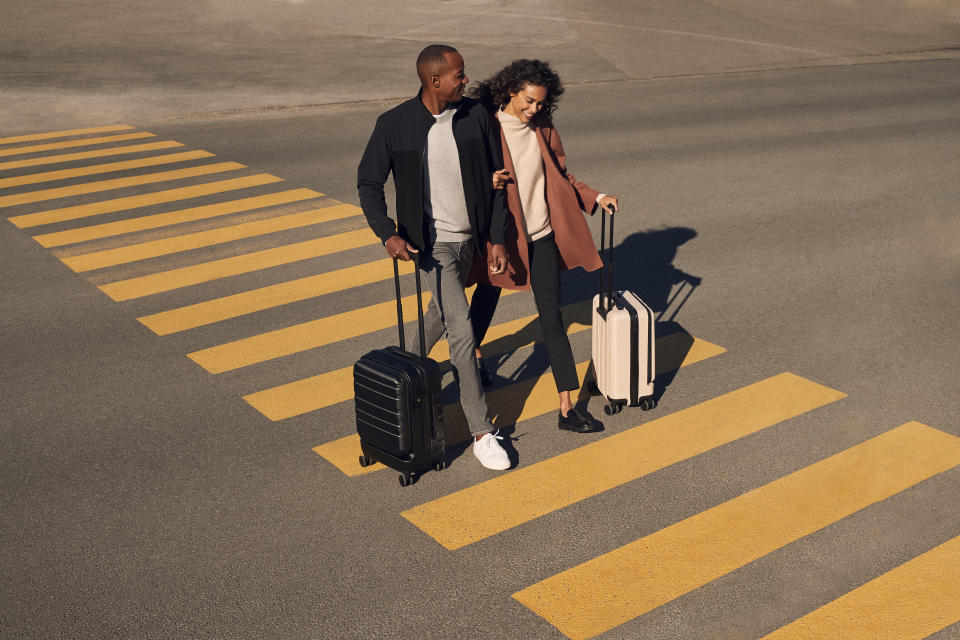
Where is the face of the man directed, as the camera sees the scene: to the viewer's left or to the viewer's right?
to the viewer's right

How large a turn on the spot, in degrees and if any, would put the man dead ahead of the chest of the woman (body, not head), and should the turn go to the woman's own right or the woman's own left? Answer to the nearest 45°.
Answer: approximately 90° to the woman's own right

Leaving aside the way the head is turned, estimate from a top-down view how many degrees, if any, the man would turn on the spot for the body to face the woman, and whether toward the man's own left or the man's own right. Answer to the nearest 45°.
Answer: approximately 90° to the man's own left

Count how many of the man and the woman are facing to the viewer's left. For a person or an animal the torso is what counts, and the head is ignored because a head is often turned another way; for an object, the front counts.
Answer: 0
